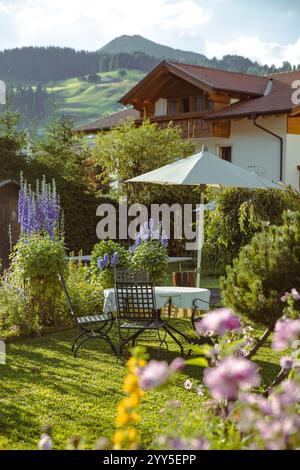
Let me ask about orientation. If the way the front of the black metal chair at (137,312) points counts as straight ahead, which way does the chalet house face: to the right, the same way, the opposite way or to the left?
the opposite way

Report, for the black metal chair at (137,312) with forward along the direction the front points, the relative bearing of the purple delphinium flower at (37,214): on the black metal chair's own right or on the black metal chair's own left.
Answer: on the black metal chair's own left

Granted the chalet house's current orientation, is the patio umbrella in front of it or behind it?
in front

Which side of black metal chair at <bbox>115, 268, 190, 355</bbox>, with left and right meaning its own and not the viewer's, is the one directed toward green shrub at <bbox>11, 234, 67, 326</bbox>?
left

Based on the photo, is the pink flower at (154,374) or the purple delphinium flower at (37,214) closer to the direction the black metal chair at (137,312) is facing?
the purple delphinium flower

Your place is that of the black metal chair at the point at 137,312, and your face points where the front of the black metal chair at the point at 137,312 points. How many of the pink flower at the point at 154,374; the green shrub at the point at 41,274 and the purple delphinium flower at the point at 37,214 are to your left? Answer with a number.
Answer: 2

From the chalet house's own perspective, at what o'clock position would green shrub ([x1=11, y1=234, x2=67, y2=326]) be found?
The green shrub is roughly at 11 o'clock from the chalet house.

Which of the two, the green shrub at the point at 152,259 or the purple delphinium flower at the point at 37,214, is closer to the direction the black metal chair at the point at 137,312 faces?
the green shrub

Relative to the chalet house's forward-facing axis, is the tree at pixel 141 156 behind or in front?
in front

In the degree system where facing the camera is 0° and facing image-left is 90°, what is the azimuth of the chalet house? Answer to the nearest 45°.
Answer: approximately 45°

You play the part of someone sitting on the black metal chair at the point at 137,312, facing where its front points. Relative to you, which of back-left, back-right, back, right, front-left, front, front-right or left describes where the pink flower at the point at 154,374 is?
back-right
